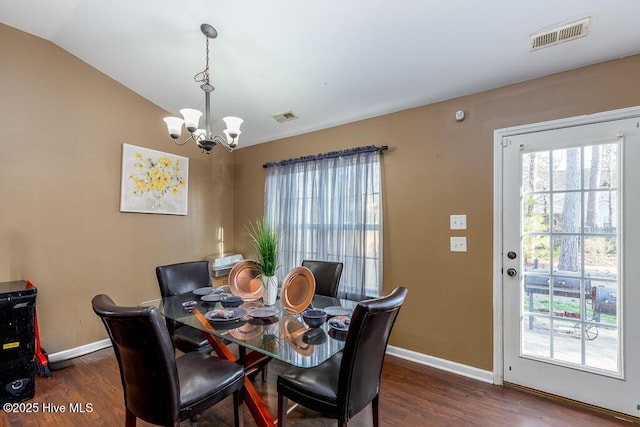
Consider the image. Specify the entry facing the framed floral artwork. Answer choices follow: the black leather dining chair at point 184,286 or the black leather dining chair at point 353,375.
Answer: the black leather dining chair at point 353,375

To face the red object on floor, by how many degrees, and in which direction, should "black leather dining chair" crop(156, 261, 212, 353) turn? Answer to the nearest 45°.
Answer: approximately 180°

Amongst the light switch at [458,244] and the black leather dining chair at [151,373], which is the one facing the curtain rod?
the black leather dining chair

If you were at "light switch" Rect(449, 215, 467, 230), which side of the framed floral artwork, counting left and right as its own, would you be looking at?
front

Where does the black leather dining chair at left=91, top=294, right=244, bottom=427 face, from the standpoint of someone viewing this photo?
facing away from the viewer and to the right of the viewer

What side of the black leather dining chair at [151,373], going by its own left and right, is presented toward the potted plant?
front

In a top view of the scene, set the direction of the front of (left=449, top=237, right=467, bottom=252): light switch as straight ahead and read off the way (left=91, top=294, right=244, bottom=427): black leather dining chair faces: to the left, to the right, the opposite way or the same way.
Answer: the opposite way

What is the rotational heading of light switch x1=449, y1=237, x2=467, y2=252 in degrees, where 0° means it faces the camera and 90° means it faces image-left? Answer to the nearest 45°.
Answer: approximately 0°

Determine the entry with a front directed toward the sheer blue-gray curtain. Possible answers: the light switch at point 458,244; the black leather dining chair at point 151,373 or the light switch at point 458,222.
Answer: the black leather dining chair

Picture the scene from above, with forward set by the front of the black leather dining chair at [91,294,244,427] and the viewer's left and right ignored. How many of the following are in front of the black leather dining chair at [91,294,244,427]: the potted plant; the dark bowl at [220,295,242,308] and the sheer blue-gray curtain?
3

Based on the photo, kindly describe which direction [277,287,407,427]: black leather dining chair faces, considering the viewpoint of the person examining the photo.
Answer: facing away from the viewer and to the left of the viewer

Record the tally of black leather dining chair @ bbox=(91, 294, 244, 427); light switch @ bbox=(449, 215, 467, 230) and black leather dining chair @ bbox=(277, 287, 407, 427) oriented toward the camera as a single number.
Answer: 1

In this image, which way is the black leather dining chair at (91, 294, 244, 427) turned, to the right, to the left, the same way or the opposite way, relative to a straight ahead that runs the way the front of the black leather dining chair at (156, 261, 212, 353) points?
to the left
